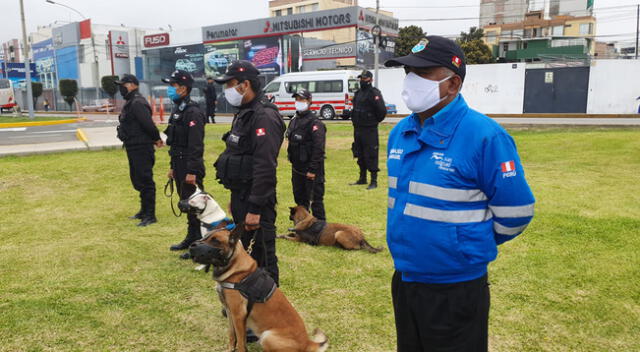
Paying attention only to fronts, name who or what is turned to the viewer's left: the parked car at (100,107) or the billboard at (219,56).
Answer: the parked car

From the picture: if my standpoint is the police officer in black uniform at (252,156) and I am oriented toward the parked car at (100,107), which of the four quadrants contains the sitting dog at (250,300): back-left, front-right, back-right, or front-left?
back-left

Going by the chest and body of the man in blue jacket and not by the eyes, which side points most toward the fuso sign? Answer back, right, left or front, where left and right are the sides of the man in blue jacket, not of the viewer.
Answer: right

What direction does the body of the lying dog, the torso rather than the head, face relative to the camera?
to the viewer's left

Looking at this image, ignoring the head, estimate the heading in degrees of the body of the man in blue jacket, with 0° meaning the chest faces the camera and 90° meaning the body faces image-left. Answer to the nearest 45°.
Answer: approximately 45°

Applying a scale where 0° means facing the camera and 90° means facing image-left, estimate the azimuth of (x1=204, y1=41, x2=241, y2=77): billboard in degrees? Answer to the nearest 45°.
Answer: approximately 0°

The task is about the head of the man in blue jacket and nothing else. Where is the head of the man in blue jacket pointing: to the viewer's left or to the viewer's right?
to the viewer's left

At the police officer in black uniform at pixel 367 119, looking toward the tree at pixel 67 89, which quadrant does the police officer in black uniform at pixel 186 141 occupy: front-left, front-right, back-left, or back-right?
back-left

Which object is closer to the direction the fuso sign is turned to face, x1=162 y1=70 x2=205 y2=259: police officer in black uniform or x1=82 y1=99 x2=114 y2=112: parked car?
the police officer in black uniform

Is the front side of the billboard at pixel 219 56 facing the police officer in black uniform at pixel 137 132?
yes

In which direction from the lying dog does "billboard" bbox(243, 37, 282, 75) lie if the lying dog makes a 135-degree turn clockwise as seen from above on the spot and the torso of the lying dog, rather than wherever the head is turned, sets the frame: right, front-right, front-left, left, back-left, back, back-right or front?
front-left
